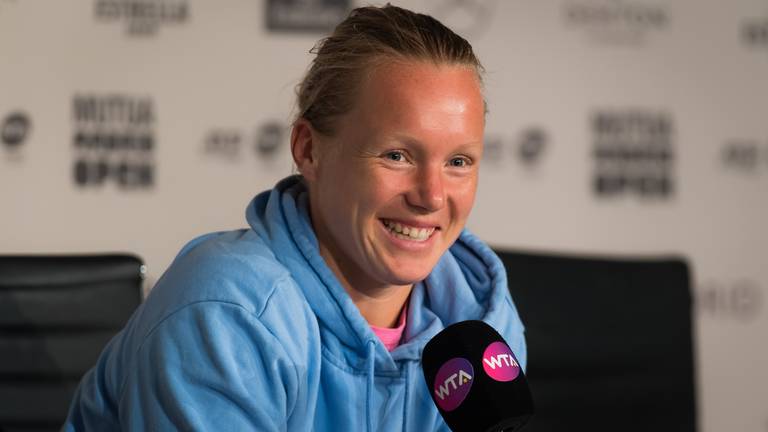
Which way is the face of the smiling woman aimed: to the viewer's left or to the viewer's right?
to the viewer's right

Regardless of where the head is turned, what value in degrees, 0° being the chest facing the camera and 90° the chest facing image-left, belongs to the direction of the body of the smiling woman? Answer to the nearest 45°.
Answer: approximately 315°
